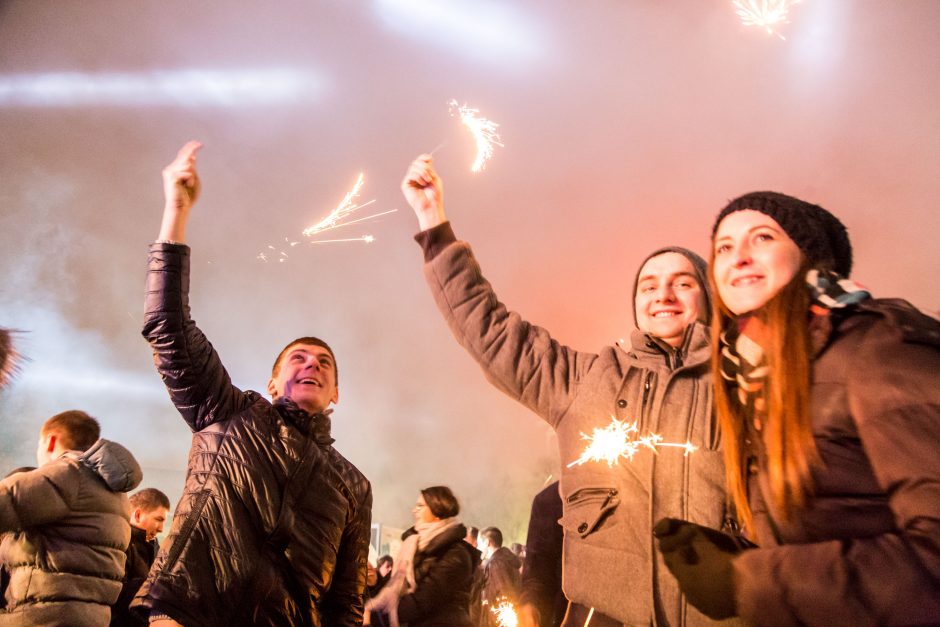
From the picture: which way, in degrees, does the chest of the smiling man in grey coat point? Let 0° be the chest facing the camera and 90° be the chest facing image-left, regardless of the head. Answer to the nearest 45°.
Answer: approximately 0°

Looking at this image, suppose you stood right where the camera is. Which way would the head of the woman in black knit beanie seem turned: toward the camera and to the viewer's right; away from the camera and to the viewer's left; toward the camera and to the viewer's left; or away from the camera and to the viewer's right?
toward the camera and to the viewer's left

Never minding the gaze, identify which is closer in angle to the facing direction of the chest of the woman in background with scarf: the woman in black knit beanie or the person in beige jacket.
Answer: the person in beige jacket

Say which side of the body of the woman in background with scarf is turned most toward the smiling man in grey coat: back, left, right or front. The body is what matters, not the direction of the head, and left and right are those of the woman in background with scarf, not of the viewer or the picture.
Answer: left
